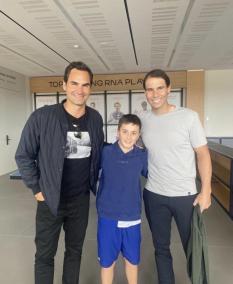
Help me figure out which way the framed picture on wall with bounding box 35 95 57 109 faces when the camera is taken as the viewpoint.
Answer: facing the viewer

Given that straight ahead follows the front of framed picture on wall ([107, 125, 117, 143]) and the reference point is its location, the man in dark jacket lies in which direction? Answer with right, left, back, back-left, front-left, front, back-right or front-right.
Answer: front

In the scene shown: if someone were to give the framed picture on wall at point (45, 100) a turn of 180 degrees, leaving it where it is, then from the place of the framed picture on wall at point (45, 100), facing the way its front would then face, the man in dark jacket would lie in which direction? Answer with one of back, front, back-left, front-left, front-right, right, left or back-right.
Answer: back

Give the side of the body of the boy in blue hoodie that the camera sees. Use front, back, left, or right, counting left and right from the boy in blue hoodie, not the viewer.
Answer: front

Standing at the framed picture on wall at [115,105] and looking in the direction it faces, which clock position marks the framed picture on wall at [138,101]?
the framed picture on wall at [138,101] is roughly at 9 o'clock from the framed picture on wall at [115,105].

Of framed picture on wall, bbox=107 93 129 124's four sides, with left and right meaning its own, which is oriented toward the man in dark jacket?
front

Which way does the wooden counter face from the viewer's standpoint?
to the viewer's left

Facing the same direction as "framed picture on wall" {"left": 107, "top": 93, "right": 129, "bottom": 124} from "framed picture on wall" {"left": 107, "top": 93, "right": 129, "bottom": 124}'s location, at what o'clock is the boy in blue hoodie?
The boy in blue hoodie is roughly at 12 o'clock from the framed picture on wall.

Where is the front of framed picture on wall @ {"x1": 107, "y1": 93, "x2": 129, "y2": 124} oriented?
toward the camera

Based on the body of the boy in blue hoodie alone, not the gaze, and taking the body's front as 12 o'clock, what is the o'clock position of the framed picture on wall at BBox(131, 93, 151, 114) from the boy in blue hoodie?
The framed picture on wall is roughly at 6 o'clock from the boy in blue hoodie.

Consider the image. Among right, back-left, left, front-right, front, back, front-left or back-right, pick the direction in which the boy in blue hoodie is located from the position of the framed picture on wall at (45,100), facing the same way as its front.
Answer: front

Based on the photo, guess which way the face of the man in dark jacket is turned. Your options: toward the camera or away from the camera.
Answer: toward the camera

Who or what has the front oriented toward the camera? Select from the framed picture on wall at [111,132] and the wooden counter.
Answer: the framed picture on wall
